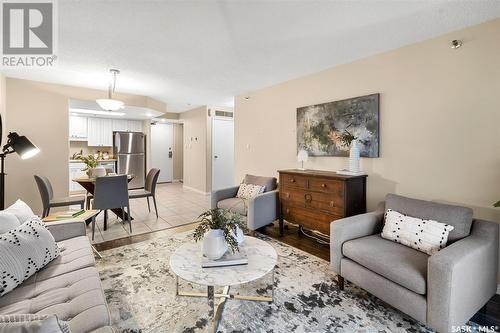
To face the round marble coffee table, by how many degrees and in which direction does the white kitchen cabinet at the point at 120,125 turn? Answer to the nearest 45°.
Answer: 0° — it already faces it

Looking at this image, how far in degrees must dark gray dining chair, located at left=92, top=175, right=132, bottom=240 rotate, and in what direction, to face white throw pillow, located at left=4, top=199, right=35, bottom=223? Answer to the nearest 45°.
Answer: approximately 180°

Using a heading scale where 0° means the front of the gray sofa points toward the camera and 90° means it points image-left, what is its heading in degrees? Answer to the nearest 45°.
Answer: approximately 270°

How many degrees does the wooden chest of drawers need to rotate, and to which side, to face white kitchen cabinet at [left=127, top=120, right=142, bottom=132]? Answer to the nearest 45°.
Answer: approximately 90° to its right

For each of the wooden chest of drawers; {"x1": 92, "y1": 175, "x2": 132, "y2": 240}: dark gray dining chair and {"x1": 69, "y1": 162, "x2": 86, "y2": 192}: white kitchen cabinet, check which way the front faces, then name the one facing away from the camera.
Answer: the dark gray dining chair

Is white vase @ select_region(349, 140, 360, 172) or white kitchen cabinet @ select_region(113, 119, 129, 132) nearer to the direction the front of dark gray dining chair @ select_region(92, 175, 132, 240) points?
the white kitchen cabinet

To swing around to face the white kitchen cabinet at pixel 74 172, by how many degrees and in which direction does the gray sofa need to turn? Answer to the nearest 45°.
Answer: approximately 90° to its left

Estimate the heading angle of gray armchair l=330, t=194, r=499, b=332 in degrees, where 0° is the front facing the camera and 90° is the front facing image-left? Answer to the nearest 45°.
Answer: approximately 45°

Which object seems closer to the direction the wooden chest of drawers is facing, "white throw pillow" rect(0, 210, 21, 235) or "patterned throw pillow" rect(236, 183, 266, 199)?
the white throw pillow

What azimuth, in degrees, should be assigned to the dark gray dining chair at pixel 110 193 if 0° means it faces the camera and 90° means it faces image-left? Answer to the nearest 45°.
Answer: approximately 180°
